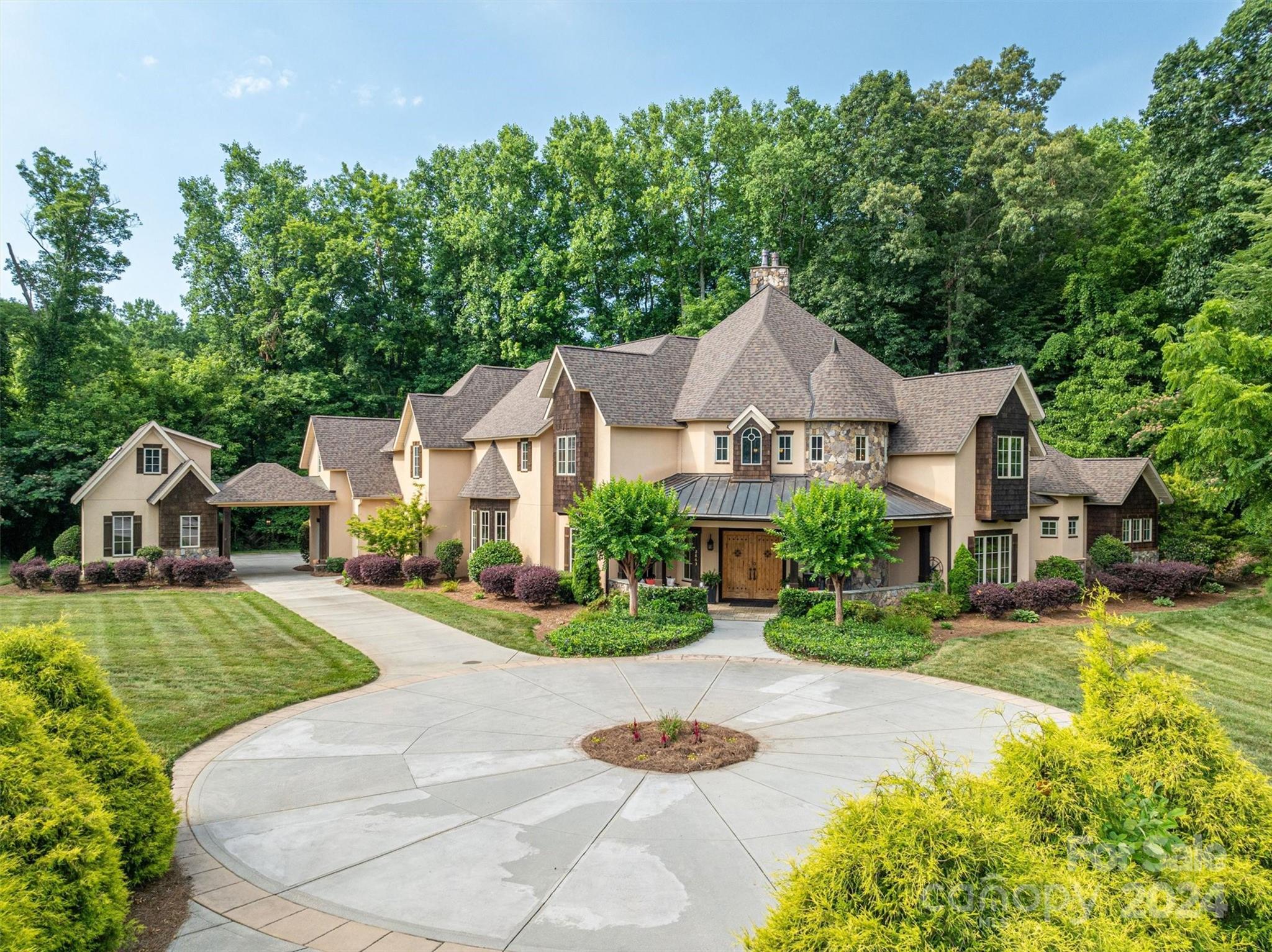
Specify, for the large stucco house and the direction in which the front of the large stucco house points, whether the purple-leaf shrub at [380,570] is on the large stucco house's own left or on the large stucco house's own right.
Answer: on the large stucco house's own right

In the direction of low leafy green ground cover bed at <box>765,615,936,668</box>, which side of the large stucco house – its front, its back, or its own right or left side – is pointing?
front

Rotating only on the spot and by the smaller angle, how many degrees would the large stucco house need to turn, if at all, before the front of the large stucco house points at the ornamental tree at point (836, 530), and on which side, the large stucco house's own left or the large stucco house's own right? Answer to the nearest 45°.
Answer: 0° — it already faces it

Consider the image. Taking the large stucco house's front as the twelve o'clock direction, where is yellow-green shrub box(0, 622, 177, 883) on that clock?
The yellow-green shrub is roughly at 1 o'clock from the large stucco house.

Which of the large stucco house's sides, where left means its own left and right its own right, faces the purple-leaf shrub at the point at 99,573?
right

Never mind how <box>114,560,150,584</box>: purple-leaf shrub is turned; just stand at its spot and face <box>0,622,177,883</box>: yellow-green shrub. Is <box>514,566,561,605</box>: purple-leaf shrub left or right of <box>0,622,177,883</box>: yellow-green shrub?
left

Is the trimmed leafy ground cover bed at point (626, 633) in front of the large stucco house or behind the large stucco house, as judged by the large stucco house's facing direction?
in front

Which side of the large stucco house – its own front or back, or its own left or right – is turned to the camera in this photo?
front

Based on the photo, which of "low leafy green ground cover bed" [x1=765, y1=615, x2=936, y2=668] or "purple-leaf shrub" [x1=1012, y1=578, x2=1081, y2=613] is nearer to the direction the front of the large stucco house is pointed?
the low leafy green ground cover bed

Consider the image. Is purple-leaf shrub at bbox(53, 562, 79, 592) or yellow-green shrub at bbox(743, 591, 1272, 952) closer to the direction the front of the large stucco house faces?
the yellow-green shrub

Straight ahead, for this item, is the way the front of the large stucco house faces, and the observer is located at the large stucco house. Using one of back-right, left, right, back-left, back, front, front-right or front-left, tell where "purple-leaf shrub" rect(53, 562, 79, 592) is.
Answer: right

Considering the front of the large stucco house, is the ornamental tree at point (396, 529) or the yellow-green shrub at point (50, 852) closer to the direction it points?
the yellow-green shrub

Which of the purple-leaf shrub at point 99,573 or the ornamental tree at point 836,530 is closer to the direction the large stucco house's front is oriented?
the ornamental tree

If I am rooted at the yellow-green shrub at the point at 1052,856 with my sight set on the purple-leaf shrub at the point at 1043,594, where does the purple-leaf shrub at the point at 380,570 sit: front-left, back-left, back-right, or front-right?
front-left

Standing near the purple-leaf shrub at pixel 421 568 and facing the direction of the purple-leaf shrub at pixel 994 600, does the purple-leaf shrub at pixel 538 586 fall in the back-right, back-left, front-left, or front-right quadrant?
front-right
